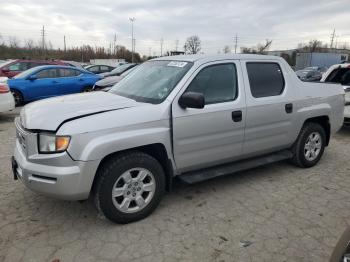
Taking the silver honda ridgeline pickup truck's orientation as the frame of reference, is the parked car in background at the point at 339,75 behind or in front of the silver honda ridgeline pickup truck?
behind

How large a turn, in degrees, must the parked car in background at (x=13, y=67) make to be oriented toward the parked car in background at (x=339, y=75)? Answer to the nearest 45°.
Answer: approximately 135° to its left

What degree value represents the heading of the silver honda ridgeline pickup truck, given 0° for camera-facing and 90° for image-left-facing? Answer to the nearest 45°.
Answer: approximately 45°

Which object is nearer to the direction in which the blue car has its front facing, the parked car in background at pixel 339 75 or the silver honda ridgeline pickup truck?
the silver honda ridgeline pickup truck

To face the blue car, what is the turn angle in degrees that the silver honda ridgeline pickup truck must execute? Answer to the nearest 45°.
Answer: approximately 90° to its right

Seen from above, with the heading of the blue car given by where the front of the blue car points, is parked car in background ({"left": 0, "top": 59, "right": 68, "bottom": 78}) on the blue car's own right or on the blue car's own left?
on the blue car's own right

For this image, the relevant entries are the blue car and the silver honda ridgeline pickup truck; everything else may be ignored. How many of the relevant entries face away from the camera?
0

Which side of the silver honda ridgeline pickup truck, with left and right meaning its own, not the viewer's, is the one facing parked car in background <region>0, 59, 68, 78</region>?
right

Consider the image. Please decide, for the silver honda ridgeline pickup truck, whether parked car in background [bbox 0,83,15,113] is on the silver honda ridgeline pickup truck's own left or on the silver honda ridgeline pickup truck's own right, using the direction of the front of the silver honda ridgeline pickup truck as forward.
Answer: on the silver honda ridgeline pickup truck's own right
